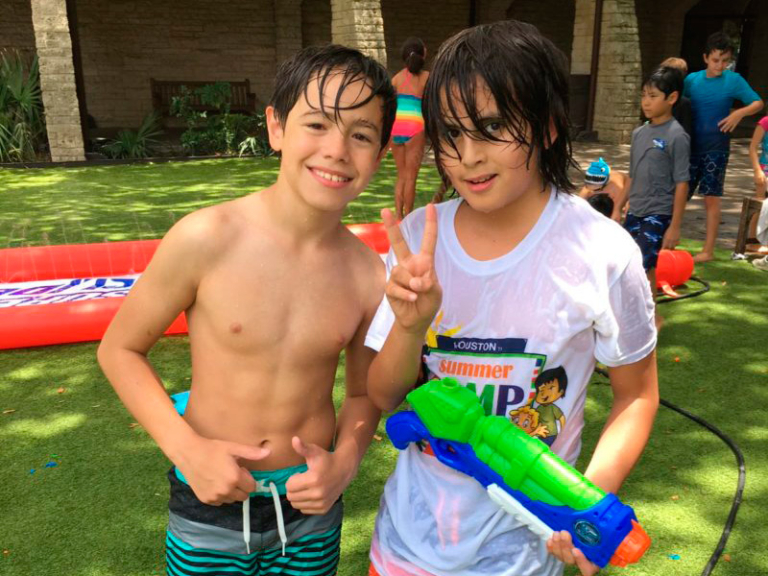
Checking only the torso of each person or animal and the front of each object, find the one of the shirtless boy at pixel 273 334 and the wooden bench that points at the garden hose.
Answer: the wooden bench

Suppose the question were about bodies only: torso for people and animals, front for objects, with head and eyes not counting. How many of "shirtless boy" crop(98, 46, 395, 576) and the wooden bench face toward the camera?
2

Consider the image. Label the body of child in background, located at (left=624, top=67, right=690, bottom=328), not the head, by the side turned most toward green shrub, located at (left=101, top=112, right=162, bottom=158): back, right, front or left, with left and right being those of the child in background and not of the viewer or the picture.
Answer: right

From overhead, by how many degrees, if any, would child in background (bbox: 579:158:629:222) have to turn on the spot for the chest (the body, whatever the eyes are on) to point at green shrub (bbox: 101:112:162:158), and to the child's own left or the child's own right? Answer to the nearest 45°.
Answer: approximately 90° to the child's own right

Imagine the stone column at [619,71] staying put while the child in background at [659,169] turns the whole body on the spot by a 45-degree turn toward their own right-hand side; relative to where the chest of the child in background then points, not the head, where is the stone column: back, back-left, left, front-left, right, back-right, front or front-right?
right

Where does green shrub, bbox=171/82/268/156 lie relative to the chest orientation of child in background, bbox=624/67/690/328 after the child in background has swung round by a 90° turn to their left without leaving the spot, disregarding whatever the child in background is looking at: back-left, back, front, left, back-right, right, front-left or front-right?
back

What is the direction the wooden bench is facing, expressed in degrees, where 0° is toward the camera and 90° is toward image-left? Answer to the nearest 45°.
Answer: approximately 0°

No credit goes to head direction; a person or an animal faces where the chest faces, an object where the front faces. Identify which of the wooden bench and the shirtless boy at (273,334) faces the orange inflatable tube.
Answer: the wooden bench
